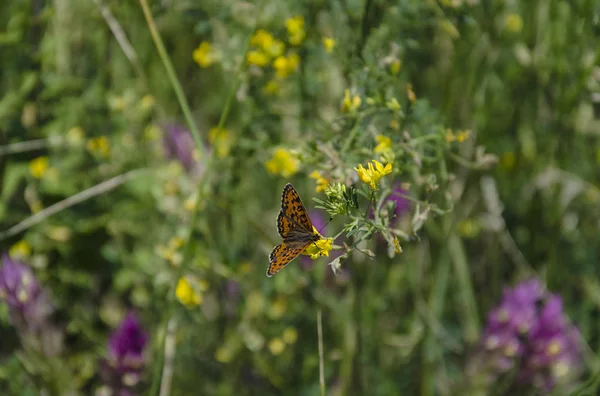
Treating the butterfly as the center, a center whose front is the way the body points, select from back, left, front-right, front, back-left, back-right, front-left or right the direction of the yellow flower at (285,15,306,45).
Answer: left

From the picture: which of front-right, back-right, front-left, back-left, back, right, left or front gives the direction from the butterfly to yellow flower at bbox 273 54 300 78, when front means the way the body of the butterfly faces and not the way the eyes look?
left

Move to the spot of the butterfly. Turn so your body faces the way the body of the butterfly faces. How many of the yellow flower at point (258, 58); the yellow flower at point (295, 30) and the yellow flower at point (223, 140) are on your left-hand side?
3

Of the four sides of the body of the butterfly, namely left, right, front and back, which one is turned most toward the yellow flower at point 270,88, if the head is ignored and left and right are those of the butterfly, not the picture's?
left

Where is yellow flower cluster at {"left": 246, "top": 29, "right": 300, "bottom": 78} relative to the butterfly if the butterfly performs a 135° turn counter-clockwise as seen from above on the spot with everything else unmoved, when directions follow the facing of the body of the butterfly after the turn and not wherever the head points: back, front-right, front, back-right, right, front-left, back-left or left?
front-right

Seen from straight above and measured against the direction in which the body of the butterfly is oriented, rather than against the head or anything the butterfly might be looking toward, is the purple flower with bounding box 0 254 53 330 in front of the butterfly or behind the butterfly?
behind

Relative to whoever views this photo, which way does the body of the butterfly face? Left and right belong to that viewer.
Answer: facing to the right of the viewer

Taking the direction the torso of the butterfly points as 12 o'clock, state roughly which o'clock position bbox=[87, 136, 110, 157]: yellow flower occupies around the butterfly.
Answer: The yellow flower is roughly at 8 o'clock from the butterfly.
